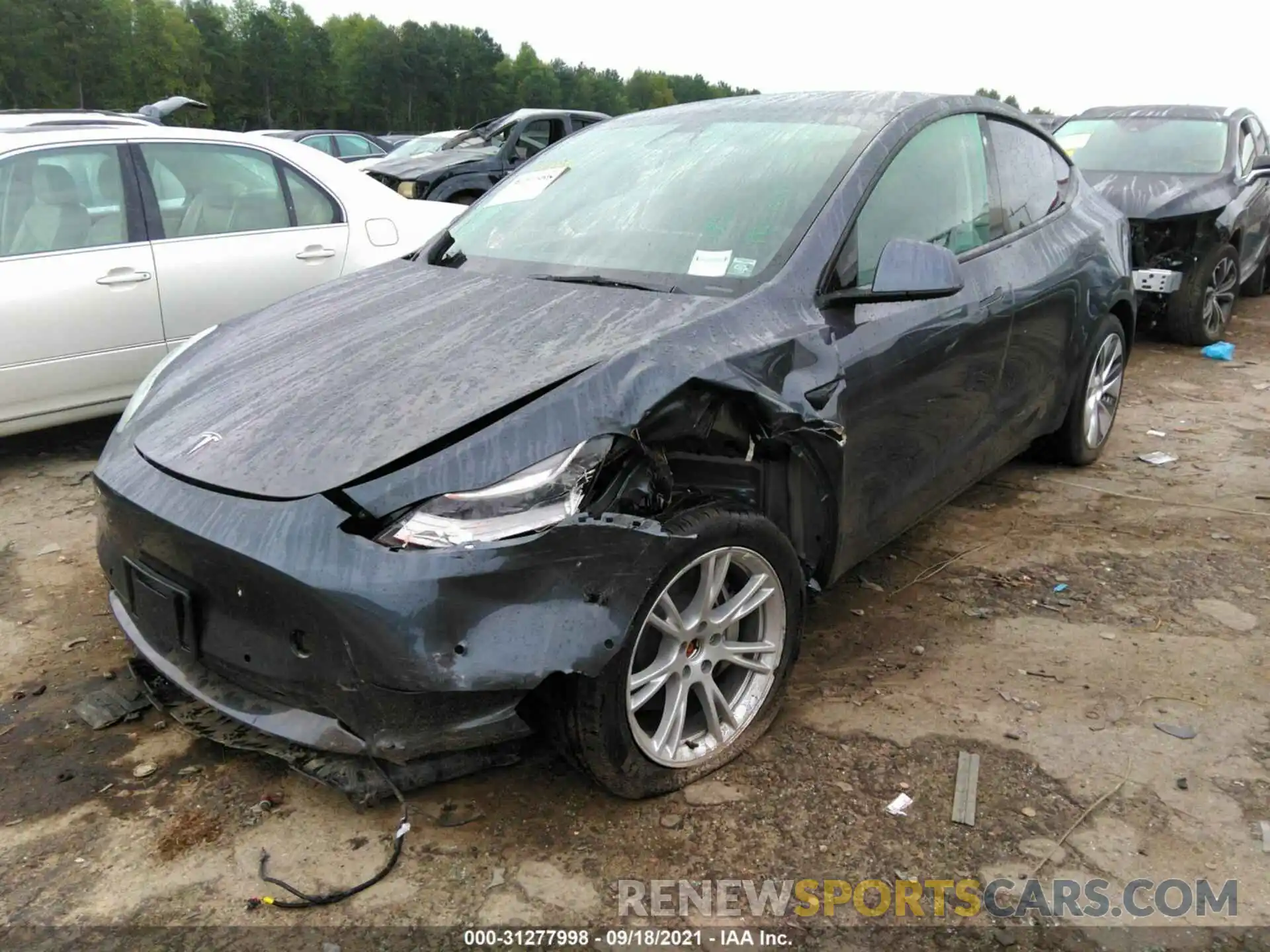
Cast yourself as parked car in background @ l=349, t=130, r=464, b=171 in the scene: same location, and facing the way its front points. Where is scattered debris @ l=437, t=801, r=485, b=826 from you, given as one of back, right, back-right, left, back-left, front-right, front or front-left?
front-left

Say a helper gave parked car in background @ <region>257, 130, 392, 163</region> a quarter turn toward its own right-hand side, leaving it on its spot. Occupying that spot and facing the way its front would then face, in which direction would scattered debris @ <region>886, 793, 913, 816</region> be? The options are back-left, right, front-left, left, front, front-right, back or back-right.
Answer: back

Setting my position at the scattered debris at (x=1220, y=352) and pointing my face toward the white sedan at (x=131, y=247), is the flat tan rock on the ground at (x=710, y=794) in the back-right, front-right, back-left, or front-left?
front-left

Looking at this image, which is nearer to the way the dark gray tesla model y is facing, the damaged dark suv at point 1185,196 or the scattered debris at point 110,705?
the scattered debris

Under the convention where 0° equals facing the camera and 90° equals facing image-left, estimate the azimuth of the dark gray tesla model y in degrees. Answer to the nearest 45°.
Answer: approximately 45°

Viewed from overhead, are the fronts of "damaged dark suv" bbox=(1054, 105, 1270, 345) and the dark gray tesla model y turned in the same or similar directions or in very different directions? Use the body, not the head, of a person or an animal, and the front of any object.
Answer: same or similar directions

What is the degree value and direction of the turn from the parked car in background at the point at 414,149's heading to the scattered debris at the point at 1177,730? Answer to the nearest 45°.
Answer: approximately 45° to its left

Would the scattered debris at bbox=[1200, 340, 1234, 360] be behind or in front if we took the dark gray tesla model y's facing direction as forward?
behind

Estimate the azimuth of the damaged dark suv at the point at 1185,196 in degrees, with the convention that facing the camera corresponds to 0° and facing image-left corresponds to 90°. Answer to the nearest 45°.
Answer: approximately 45°

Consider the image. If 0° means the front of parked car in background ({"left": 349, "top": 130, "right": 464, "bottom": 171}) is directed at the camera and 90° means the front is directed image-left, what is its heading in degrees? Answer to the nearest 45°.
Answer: approximately 45°

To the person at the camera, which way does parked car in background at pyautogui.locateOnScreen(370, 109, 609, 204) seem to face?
facing the viewer and to the left of the viewer

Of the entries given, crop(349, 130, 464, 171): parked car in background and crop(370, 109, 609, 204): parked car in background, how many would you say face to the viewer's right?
0

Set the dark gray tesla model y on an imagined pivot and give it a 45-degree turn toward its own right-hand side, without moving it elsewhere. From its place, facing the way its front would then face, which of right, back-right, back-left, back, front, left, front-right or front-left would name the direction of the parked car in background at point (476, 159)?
right

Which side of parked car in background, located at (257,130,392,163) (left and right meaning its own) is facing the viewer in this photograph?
left
